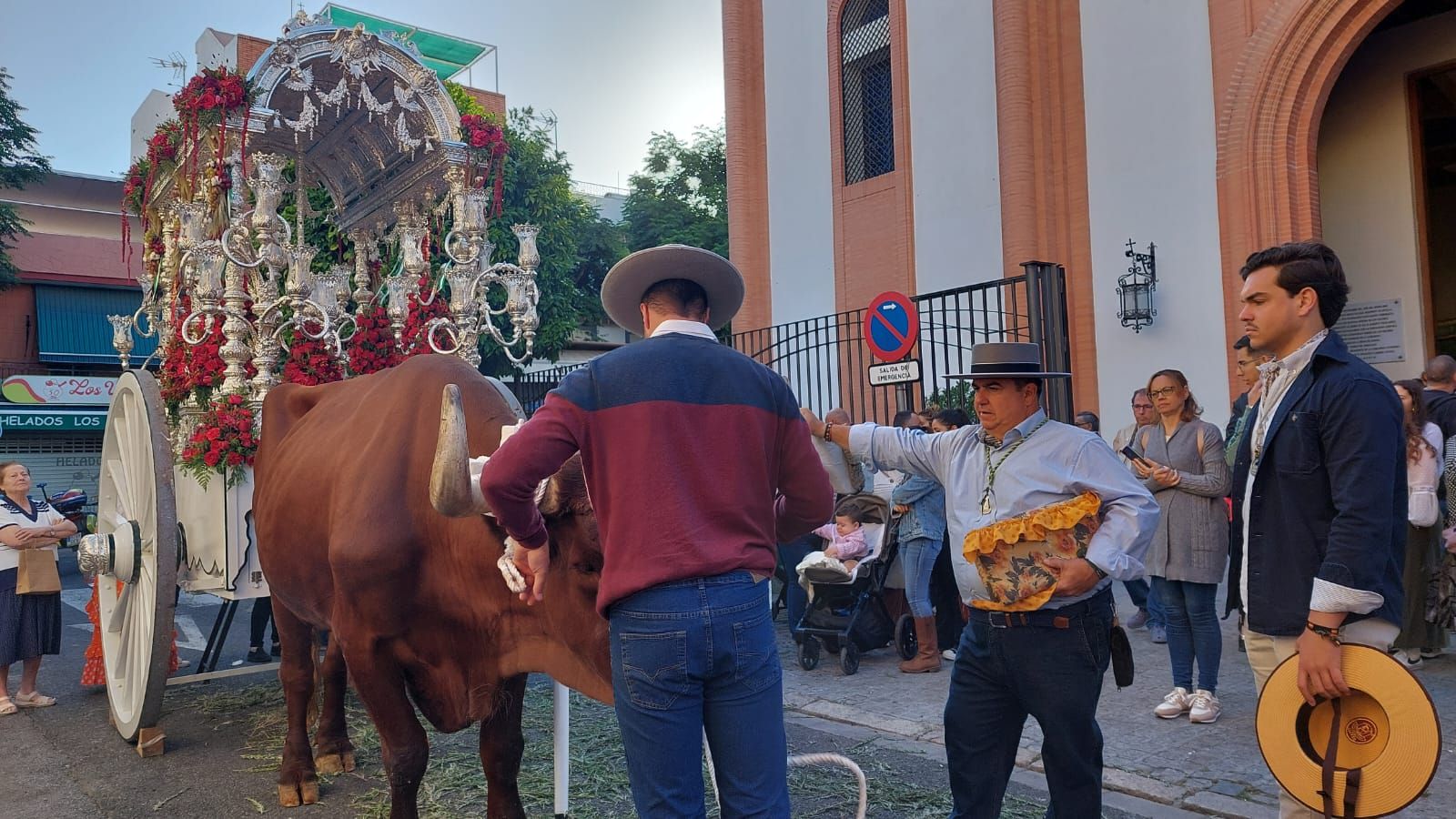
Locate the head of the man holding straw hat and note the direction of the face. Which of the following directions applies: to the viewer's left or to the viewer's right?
to the viewer's left

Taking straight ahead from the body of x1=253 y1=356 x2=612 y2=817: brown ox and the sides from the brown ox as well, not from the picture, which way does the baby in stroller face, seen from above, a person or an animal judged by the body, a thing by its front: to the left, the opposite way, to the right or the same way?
to the right

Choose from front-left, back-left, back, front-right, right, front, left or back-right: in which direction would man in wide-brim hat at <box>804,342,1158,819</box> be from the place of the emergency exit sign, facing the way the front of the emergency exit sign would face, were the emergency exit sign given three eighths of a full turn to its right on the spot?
back-left

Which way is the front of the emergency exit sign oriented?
toward the camera

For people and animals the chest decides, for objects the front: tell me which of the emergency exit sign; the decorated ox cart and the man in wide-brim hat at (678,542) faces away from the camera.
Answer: the man in wide-brim hat

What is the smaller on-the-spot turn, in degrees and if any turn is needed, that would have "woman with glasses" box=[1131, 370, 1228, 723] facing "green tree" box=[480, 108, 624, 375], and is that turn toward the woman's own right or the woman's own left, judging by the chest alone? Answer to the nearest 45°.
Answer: approximately 90° to the woman's own right

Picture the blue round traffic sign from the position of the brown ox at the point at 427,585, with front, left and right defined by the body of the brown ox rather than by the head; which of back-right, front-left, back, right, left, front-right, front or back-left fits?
left

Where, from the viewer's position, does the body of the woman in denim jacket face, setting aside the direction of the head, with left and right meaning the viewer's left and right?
facing to the left of the viewer

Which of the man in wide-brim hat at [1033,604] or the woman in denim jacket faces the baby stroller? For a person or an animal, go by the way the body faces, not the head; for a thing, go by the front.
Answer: the woman in denim jacket

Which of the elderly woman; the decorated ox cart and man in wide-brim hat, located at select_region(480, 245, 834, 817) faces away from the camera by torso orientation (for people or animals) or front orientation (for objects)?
the man in wide-brim hat

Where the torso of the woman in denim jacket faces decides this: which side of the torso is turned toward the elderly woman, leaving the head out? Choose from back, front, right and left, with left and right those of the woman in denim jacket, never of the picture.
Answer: front

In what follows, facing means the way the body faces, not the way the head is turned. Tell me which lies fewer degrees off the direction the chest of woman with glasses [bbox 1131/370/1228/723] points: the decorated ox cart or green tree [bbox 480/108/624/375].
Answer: the decorated ox cart

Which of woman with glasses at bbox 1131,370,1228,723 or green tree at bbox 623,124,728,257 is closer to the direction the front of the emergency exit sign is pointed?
the woman with glasses

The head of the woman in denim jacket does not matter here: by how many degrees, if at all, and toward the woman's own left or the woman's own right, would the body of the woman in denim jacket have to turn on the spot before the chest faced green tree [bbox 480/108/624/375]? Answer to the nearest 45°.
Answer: approximately 45° to the woman's own right

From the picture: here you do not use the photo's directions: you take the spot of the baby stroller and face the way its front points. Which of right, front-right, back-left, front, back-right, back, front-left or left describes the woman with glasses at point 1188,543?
left

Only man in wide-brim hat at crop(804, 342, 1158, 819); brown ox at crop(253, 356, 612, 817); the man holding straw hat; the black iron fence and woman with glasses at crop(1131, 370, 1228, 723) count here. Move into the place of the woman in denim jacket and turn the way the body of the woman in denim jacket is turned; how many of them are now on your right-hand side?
1

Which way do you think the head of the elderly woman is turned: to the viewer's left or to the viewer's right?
to the viewer's right

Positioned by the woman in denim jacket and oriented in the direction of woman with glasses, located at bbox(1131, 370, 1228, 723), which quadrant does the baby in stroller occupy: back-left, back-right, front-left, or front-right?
back-right
